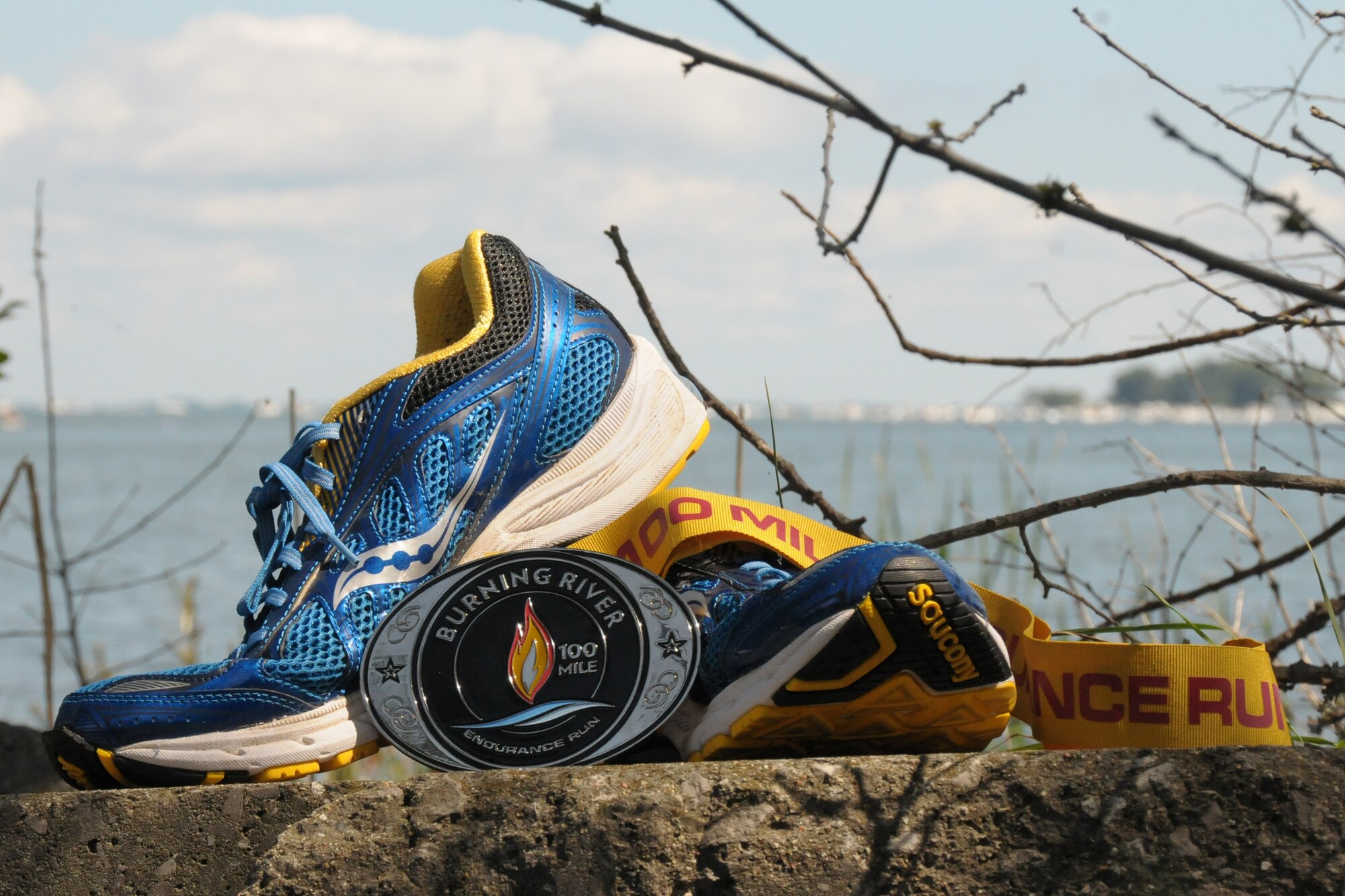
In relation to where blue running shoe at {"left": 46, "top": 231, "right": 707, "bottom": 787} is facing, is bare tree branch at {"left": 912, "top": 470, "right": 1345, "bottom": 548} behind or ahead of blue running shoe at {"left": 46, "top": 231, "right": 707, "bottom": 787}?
behind

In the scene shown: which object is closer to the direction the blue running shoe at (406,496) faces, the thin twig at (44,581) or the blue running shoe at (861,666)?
the thin twig

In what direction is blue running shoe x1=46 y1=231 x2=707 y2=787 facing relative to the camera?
to the viewer's left

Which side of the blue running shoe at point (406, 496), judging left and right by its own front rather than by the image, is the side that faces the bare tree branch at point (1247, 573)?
back

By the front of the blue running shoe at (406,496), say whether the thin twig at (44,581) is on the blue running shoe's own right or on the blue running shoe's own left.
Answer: on the blue running shoe's own right
